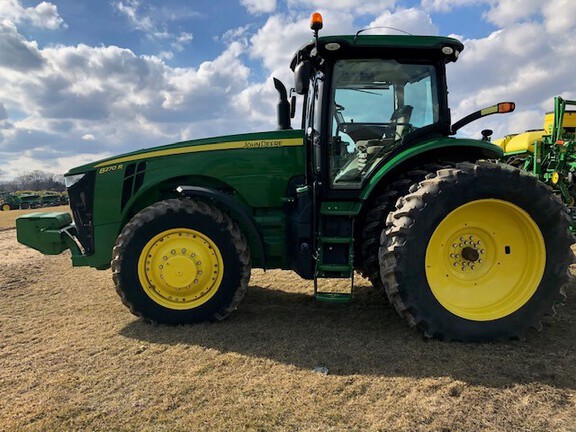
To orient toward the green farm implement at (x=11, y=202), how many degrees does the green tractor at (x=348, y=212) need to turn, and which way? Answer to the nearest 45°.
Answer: approximately 45° to its right

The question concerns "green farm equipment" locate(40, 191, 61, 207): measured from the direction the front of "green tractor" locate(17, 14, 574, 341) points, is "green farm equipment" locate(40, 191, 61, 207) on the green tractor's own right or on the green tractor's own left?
on the green tractor's own right

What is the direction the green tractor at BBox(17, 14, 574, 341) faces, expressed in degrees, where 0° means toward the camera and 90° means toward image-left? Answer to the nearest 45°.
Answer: approximately 90°

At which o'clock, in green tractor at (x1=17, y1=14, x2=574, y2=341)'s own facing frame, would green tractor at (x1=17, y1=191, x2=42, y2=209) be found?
green tractor at (x1=17, y1=191, x2=42, y2=209) is roughly at 2 o'clock from green tractor at (x1=17, y1=14, x2=574, y2=341).
